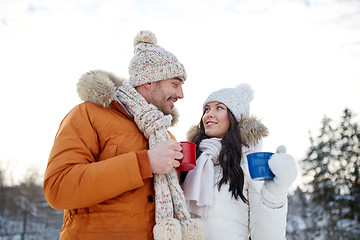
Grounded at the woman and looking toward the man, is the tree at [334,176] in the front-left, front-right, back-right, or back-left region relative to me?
back-right

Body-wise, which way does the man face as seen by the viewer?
to the viewer's right

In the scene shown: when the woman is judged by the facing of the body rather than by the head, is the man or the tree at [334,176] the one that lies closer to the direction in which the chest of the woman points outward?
the man

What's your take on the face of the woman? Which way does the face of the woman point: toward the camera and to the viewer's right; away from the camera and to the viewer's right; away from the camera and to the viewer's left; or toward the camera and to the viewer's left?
toward the camera and to the viewer's left

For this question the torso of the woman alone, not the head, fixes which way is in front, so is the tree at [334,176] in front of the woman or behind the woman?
behind
